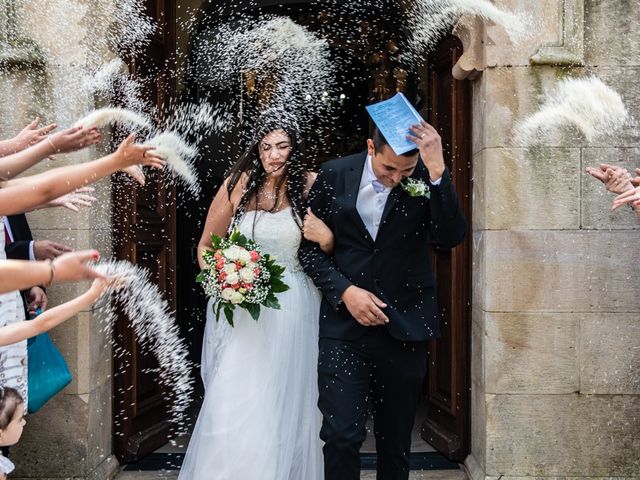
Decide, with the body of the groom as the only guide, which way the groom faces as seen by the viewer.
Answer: toward the camera

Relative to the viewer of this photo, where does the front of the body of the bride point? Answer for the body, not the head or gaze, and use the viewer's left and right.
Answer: facing the viewer

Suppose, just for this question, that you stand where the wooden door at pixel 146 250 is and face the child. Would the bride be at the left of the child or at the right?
left

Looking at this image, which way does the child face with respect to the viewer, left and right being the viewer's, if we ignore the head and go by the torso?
facing to the right of the viewer

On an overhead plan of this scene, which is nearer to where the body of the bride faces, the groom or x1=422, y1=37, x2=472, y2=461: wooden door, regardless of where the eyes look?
the groom

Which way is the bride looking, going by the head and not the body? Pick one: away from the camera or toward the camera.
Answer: toward the camera

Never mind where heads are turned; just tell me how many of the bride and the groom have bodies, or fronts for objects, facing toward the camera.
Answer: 2

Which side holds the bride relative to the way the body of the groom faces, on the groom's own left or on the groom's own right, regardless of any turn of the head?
on the groom's own right

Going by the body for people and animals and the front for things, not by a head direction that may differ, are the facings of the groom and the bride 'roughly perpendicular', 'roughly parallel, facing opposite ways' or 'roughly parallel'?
roughly parallel
